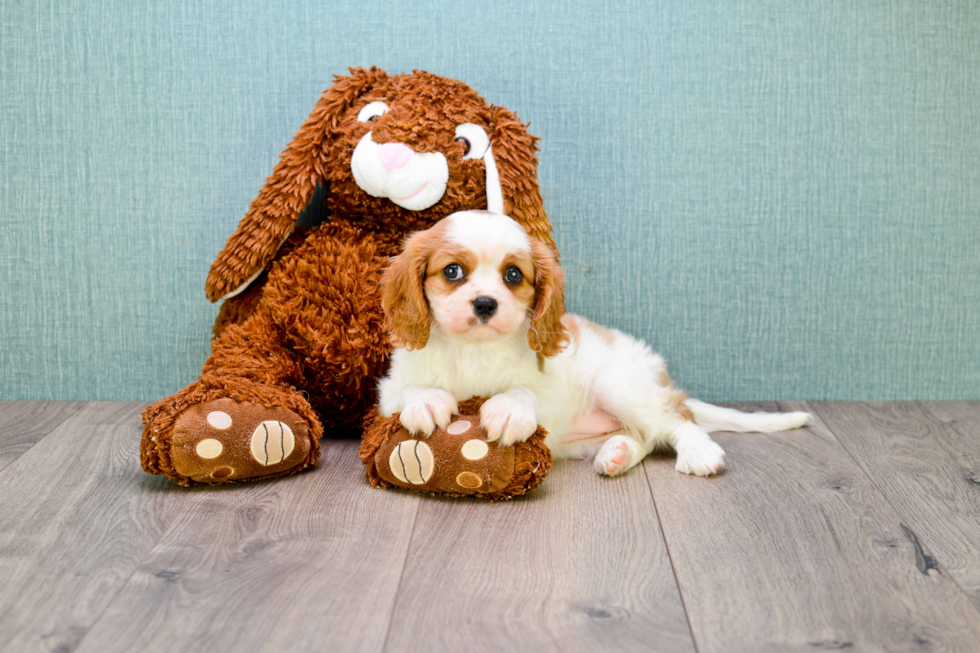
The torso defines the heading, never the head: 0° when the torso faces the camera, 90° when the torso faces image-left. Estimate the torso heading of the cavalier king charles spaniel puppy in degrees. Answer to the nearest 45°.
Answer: approximately 45°

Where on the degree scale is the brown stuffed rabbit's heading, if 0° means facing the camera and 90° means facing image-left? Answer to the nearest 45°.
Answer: approximately 0°
